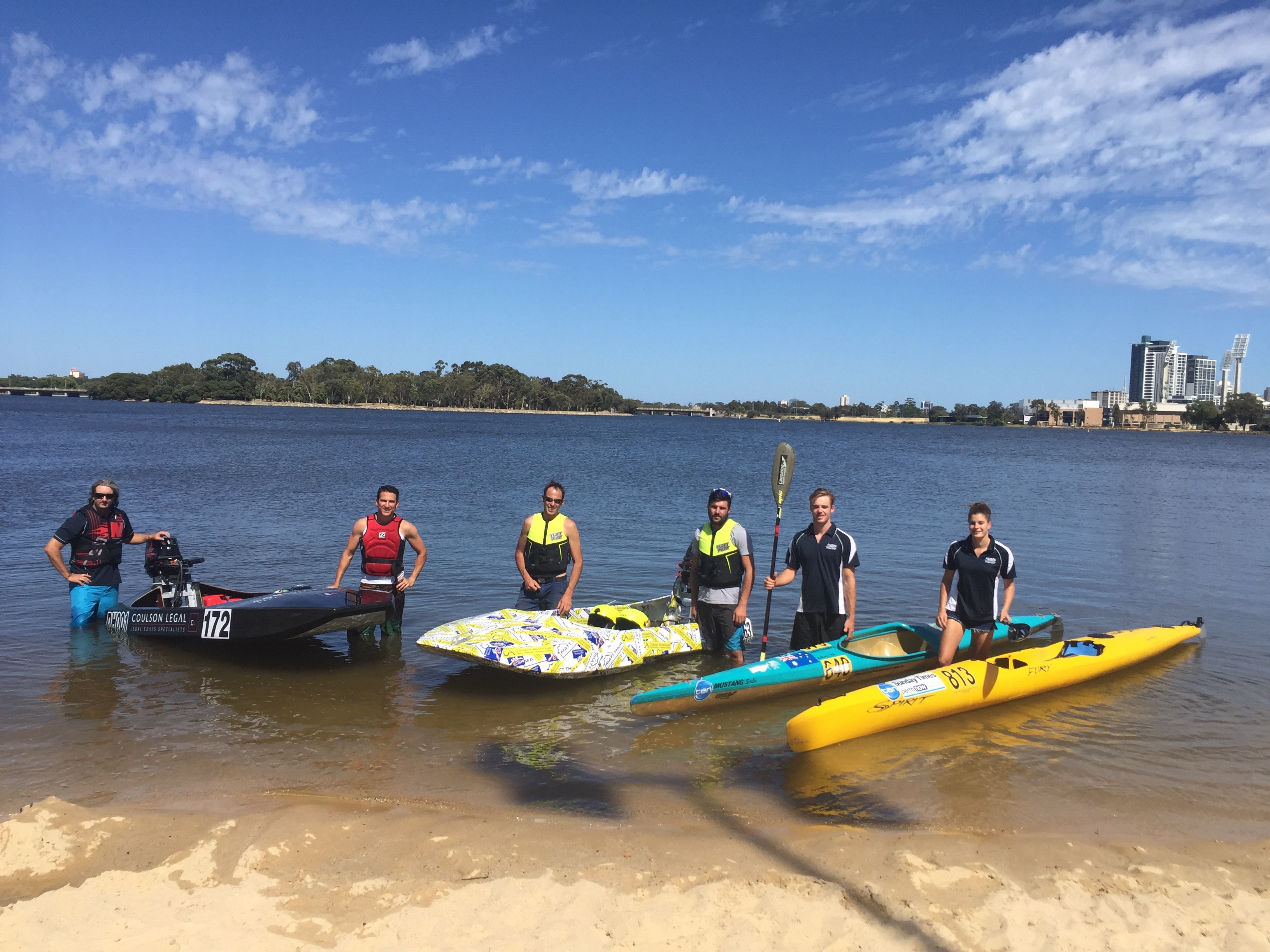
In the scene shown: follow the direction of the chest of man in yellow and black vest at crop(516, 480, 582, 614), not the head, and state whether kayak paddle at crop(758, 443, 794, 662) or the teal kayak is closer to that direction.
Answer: the teal kayak

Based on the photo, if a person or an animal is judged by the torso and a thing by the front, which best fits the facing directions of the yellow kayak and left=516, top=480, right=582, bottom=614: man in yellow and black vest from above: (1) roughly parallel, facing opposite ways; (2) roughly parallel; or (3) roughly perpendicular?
roughly perpendicular

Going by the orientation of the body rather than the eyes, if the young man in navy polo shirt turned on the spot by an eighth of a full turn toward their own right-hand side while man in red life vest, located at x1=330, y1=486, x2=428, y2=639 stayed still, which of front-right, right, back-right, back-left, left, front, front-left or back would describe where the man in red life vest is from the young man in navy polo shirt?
front-right

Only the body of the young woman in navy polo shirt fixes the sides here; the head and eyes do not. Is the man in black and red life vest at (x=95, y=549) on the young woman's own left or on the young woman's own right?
on the young woman's own right

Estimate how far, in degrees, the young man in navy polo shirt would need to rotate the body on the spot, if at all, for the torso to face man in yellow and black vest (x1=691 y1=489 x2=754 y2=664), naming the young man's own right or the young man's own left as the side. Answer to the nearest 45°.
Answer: approximately 90° to the young man's own right

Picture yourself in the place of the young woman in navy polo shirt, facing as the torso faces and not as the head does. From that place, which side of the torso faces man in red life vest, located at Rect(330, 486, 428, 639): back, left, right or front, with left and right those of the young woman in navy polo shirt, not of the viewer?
right

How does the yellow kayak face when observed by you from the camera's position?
facing the viewer and to the left of the viewer

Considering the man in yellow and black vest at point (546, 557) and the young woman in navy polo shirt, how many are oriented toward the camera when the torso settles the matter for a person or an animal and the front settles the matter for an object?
2

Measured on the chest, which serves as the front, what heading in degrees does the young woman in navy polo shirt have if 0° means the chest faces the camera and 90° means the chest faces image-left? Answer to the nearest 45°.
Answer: approximately 0°
